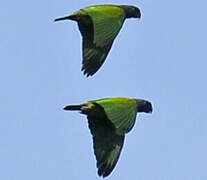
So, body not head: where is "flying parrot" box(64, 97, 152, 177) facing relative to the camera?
to the viewer's right

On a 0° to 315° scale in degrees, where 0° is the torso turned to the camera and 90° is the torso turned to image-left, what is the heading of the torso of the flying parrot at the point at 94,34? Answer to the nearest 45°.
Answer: approximately 270°

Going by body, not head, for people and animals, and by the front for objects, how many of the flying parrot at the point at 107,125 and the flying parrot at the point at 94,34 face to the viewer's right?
2
